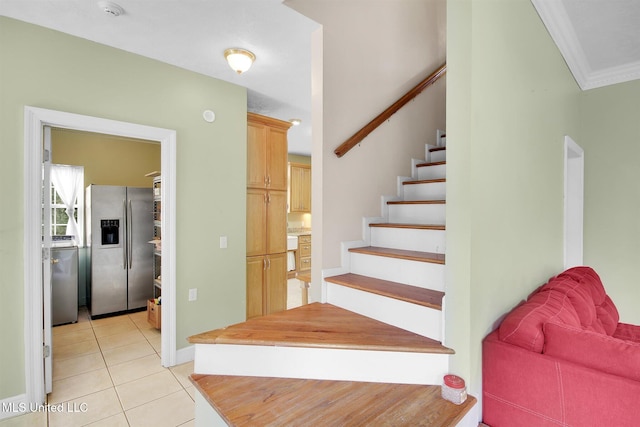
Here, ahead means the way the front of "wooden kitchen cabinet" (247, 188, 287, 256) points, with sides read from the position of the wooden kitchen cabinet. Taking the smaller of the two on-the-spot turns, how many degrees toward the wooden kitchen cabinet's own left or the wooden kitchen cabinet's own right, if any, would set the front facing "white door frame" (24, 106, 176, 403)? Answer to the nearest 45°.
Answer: approximately 90° to the wooden kitchen cabinet's own right

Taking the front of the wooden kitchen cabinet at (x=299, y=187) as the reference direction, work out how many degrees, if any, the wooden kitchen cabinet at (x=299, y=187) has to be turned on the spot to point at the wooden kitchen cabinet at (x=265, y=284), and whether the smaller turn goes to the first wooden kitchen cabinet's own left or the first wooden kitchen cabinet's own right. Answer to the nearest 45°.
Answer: approximately 45° to the first wooden kitchen cabinet's own right

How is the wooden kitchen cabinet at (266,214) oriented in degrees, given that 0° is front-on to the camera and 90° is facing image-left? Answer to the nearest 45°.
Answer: approximately 315°

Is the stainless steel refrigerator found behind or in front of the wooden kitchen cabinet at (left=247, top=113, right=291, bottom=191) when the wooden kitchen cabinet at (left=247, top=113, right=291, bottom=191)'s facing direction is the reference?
behind

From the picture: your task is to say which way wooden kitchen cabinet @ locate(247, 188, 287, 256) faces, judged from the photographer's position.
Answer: facing the viewer and to the right of the viewer

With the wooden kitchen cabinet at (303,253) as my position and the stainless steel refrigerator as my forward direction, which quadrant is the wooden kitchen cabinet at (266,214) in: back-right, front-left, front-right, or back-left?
front-left

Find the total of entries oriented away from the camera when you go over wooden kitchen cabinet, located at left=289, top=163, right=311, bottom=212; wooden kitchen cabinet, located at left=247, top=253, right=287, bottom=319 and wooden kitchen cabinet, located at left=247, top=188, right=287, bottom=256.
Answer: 0

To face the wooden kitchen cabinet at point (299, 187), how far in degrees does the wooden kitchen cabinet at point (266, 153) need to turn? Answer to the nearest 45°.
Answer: approximately 135° to its left

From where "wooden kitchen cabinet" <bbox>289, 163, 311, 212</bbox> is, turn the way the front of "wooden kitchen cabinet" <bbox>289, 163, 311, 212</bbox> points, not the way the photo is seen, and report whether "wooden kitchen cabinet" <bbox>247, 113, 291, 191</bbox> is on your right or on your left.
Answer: on your right

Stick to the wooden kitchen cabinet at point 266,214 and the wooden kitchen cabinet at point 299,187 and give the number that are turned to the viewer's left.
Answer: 0

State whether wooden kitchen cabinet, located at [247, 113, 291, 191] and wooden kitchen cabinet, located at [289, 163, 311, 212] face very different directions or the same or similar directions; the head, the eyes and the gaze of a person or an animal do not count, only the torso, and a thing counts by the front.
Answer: same or similar directions

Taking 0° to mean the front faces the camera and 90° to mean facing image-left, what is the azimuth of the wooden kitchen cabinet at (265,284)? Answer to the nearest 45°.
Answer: approximately 315°

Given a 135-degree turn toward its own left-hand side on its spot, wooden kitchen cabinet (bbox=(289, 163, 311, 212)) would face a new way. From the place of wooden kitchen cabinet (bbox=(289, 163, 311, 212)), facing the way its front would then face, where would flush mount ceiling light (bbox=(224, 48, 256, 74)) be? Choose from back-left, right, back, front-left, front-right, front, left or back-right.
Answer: back

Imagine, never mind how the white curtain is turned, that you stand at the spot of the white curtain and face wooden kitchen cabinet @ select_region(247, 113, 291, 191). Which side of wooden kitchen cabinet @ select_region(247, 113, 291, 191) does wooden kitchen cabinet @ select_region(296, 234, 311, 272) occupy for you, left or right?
left
